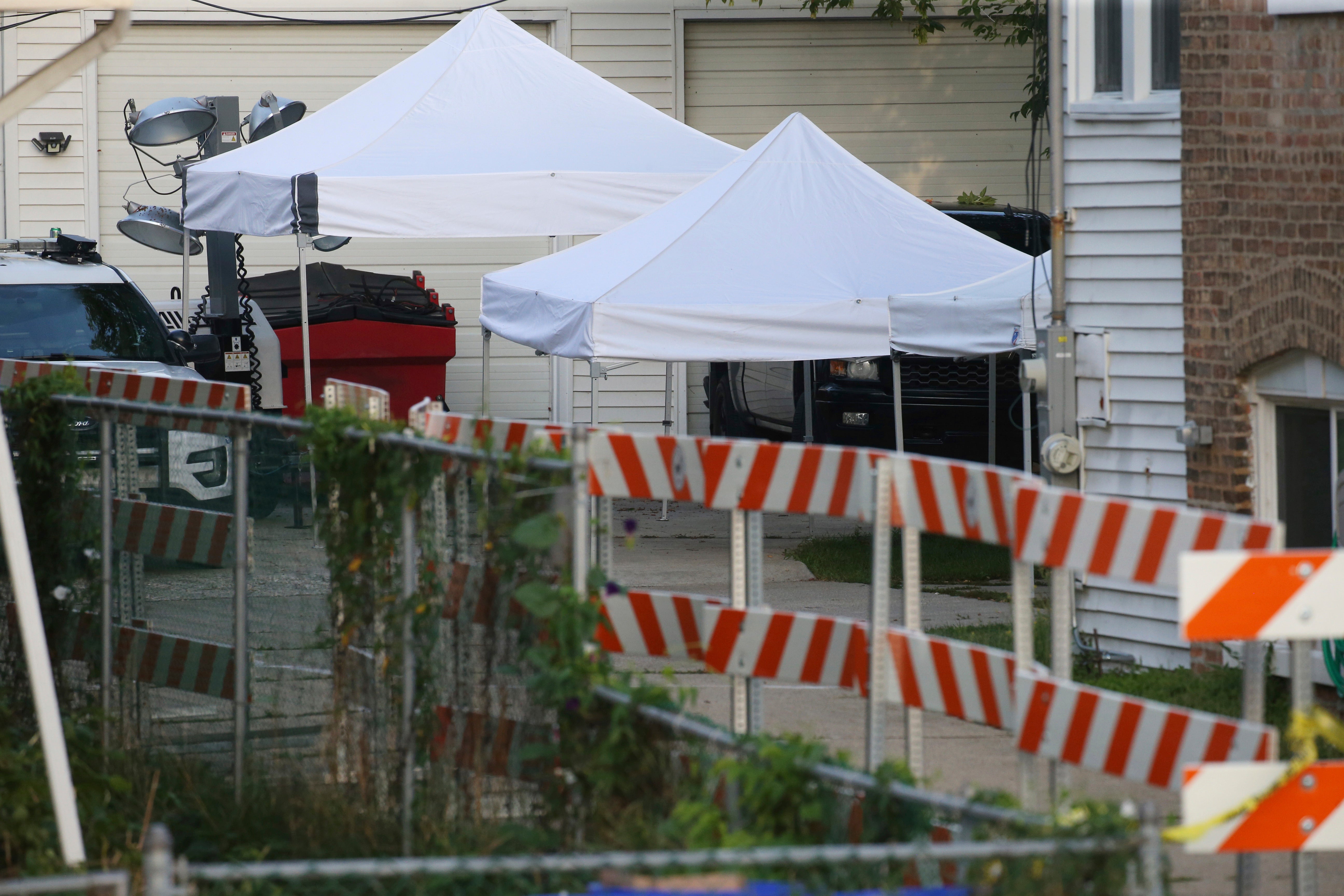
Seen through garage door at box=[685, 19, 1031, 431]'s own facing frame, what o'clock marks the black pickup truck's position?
The black pickup truck is roughly at 12 o'clock from the garage door.

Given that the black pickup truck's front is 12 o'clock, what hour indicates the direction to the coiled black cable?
The coiled black cable is roughly at 4 o'clock from the black pickup truck.

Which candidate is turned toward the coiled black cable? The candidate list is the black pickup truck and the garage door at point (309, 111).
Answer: the garage door

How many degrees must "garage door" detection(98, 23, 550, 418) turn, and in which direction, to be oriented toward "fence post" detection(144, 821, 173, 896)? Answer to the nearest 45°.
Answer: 0° — it already faces it

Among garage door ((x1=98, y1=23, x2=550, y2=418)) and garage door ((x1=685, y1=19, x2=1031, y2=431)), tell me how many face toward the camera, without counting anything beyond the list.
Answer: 2

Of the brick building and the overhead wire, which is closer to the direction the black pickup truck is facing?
the brick building

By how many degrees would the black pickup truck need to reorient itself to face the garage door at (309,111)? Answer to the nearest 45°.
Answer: approximately 180°

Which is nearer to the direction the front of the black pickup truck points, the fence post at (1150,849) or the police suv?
the fence post

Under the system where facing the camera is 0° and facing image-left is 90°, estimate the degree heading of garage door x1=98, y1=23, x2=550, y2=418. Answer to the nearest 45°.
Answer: approximately 0°
